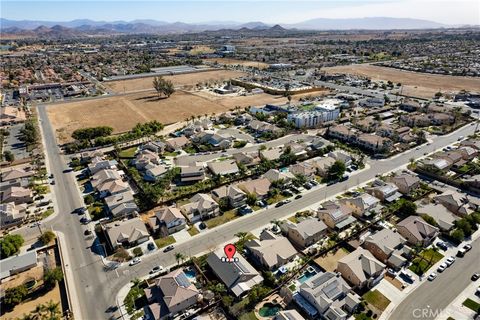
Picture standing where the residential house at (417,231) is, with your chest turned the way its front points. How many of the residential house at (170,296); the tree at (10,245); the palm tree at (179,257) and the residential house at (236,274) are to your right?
4

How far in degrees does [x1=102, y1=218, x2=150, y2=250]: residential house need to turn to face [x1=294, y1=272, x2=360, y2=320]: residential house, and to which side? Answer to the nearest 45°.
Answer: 0° — it already faces it

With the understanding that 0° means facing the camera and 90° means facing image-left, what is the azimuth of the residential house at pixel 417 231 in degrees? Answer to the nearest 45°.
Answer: approximately 315°

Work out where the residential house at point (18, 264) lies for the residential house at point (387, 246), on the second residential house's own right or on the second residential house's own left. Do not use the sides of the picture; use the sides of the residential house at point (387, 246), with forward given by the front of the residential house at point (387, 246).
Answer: on the second residential house's own right

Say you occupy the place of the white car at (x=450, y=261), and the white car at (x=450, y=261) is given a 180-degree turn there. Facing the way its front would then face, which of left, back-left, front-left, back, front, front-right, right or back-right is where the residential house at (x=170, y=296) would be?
back

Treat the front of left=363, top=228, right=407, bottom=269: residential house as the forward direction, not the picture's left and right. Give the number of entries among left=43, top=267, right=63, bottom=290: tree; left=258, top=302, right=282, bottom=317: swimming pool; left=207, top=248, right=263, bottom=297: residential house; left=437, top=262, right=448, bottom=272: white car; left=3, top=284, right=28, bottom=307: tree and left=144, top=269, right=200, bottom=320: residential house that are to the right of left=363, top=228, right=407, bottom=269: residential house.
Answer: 5

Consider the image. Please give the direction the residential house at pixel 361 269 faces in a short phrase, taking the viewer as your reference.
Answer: facing the viewer and to the right of the viewer

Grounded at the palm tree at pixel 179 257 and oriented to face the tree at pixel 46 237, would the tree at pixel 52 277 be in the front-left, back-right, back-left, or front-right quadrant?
front-left

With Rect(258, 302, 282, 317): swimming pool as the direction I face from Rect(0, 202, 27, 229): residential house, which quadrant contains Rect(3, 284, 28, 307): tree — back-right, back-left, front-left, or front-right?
front-right

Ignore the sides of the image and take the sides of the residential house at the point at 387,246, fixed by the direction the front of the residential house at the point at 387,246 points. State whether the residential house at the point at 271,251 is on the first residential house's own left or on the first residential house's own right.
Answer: on the first residential house's own right

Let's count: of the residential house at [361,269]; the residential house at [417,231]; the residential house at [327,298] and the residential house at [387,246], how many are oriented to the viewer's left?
0

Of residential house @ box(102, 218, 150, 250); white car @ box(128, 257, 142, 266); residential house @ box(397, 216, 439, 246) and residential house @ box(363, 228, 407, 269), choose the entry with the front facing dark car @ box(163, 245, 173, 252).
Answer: residential house @ box(102, 218, 150, 250)

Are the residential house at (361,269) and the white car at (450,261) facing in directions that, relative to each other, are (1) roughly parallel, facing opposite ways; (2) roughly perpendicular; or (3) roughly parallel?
roughly perpendicular

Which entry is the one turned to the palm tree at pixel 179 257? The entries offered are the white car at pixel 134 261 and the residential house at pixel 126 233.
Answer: the residential house
